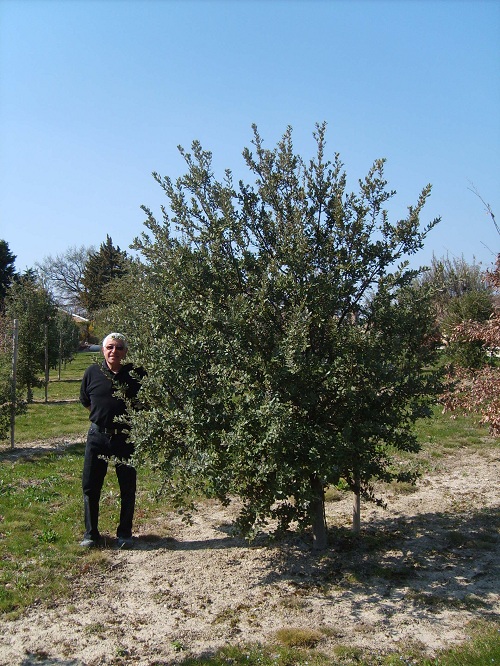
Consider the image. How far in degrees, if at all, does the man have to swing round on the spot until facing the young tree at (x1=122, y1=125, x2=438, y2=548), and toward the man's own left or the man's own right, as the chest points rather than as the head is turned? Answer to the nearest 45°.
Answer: approximately 45° to the man's own left

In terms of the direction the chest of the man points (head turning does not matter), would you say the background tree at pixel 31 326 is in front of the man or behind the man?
behind

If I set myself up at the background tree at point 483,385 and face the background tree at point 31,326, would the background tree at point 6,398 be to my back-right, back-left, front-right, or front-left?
front-left

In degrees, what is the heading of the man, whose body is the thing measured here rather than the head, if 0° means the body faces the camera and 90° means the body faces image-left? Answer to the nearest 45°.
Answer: approximately 0°

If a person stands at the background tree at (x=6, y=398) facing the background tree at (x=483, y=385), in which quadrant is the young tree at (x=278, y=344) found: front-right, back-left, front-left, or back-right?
front-right

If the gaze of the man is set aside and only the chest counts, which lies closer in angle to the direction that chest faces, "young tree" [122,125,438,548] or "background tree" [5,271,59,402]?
the young tree

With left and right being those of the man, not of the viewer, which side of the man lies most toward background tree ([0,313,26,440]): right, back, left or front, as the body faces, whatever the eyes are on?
back

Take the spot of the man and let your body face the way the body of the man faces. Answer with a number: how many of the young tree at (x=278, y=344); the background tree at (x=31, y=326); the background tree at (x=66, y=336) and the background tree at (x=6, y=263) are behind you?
3

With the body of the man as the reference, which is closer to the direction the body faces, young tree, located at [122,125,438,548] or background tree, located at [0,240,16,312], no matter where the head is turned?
the young tree

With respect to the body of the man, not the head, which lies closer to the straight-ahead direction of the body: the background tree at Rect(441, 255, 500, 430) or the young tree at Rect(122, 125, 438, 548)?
the young tree

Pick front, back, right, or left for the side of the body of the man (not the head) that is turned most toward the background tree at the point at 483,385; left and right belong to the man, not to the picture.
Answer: left

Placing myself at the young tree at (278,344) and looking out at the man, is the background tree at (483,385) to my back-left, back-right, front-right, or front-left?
back-right

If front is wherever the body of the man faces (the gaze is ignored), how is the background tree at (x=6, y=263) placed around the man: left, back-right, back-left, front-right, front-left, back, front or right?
back

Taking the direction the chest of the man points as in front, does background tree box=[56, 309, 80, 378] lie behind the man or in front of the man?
behind
